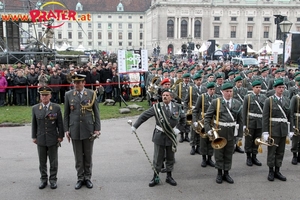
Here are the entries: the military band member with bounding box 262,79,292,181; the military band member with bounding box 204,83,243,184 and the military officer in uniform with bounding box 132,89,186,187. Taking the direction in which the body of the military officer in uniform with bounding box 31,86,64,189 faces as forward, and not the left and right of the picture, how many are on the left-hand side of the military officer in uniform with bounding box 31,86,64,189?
3

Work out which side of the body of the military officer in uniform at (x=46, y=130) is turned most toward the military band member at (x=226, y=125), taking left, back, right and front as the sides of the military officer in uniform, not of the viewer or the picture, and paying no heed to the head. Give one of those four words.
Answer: left

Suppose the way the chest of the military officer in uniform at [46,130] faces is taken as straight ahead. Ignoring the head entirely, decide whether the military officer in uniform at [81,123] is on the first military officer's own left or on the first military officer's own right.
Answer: on the first military officer's own left

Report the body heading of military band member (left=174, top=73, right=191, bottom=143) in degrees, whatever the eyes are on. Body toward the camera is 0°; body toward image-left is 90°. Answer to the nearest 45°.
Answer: approximately 0°

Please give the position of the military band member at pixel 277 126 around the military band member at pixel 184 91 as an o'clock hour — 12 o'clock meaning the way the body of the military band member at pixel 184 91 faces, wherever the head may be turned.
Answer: the military band member at pixel 277 126 is roughly at 11 o'clock from the military band member at pixel 184 91.

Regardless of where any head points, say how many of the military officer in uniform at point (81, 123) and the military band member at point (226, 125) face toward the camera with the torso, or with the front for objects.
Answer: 2

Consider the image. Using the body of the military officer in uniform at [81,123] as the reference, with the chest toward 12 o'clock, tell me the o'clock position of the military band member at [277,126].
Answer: The military band member is roughly at 9 o'clock from the military officer in uniform.

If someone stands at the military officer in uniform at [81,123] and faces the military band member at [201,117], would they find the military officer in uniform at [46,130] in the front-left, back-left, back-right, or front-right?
back-left

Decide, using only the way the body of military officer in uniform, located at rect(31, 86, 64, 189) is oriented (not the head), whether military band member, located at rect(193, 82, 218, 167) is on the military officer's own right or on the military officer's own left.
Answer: on the military officer's own left

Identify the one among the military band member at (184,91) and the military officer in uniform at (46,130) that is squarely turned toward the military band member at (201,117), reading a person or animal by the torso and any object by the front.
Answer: the military band member at (184,91)

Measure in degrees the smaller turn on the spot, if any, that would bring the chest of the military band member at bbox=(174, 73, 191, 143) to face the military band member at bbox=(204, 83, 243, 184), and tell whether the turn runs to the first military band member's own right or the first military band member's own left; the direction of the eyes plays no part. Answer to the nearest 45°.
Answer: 0° — they already face them

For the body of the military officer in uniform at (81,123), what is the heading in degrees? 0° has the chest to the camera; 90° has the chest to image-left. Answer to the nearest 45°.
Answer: approximately 0°

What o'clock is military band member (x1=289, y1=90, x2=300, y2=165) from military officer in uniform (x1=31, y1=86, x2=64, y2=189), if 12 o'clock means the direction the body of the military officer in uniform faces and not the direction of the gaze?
The military band member is roughly at 9 o'clock from the military officer in uniform.

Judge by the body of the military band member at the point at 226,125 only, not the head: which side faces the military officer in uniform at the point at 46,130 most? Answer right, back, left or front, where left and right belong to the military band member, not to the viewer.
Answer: right
